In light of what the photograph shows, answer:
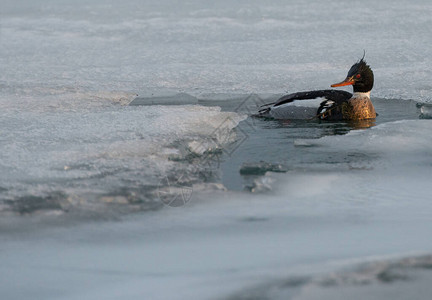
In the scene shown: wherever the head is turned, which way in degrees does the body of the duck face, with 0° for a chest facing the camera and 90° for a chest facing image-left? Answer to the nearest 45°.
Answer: approximately 270°
